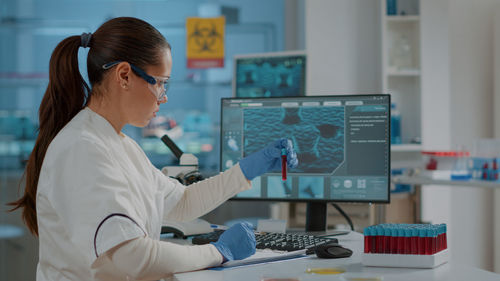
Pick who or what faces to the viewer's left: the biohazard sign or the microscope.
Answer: the microscope

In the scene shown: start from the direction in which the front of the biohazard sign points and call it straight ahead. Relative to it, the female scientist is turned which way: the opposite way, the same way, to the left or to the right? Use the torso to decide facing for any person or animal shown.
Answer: to the left

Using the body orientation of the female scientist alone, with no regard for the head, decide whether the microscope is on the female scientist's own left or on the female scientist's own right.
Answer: on the female scientist's own left

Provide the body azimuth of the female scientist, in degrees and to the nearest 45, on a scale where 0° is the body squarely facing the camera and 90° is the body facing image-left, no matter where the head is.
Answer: approximately 270°

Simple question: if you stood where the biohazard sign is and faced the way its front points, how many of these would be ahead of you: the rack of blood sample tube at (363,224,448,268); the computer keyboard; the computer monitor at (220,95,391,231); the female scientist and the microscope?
5

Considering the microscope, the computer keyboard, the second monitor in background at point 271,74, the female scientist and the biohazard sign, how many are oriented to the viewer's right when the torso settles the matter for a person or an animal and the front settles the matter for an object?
1

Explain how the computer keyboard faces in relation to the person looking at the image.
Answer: facing the viewer and to the left of the viewer

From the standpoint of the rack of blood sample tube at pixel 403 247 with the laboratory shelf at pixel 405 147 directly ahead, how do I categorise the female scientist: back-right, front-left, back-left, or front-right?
back-left

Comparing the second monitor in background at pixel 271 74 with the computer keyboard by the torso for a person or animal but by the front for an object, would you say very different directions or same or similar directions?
same or similar directions

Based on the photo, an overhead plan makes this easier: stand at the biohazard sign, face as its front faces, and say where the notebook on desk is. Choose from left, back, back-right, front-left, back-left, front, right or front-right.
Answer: front

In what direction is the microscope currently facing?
to the viewer's left

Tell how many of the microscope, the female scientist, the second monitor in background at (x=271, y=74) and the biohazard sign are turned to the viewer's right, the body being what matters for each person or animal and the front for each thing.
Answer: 1

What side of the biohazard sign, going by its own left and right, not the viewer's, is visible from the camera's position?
front

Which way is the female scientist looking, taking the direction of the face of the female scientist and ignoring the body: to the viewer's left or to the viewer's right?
to the viewer's right

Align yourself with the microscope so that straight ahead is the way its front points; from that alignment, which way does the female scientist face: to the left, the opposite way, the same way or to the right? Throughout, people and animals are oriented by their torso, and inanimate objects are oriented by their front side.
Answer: the opposite way
